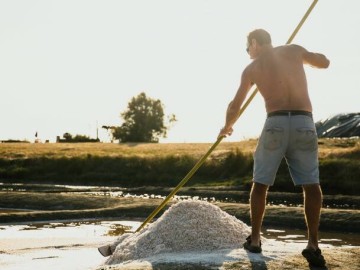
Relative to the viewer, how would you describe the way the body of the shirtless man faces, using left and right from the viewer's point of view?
facing away from the viewer

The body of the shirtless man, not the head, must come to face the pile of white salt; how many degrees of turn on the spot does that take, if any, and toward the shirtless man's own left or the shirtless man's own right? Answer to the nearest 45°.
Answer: approximately 45° to the shirtless man's own left

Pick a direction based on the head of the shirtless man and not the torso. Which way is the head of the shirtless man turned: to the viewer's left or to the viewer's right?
to the viewer's left
